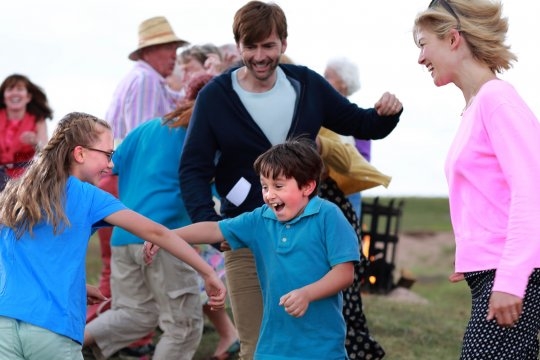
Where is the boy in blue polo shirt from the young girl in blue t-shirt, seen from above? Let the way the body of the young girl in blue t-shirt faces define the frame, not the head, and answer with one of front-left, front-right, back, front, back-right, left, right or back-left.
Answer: front-right

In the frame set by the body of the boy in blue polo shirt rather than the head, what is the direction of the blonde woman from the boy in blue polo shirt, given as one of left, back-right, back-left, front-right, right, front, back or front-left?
left

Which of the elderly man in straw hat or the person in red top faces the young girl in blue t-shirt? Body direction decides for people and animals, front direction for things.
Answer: the person in red top

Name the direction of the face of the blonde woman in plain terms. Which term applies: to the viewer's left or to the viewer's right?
to the viewer's left

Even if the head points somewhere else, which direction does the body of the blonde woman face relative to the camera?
to the viewer's left

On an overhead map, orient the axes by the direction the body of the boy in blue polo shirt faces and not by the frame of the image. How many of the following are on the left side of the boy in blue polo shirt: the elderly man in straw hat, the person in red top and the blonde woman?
1

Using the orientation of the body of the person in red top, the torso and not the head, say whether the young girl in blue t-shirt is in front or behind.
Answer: in front

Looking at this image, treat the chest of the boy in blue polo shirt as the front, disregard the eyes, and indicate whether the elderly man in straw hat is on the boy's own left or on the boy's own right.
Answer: on the boy's own right
